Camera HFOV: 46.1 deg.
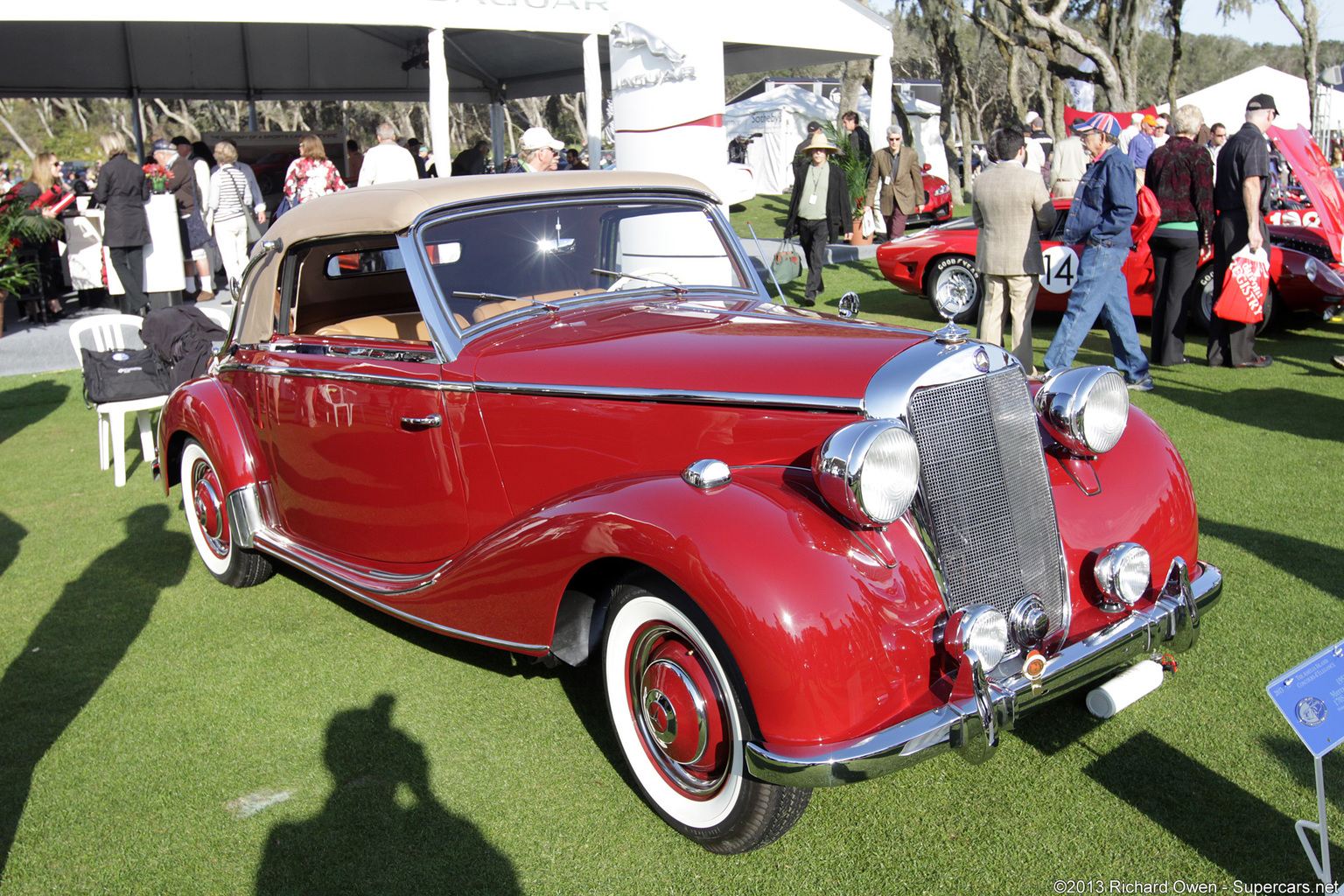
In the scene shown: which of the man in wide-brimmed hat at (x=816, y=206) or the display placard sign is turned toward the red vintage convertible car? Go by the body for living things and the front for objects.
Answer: the man in wide-brimmed hat

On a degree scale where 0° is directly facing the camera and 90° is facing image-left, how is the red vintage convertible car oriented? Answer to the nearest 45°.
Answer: approximately 315°

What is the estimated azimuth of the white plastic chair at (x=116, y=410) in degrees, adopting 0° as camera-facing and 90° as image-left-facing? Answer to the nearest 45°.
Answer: approximately 315°

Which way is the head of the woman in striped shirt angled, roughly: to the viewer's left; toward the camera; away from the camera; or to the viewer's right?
away from the camera

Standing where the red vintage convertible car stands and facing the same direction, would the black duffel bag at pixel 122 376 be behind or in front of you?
behind

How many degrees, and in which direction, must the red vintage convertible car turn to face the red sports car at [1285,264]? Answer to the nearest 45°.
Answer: approximately 90° to its left

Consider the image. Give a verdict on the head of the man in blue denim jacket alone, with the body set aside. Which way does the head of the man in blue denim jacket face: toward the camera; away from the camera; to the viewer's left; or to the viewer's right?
to the viewer's left

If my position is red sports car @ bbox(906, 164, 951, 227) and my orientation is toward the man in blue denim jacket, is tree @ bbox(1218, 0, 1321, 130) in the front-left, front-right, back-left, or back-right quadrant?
back-left
